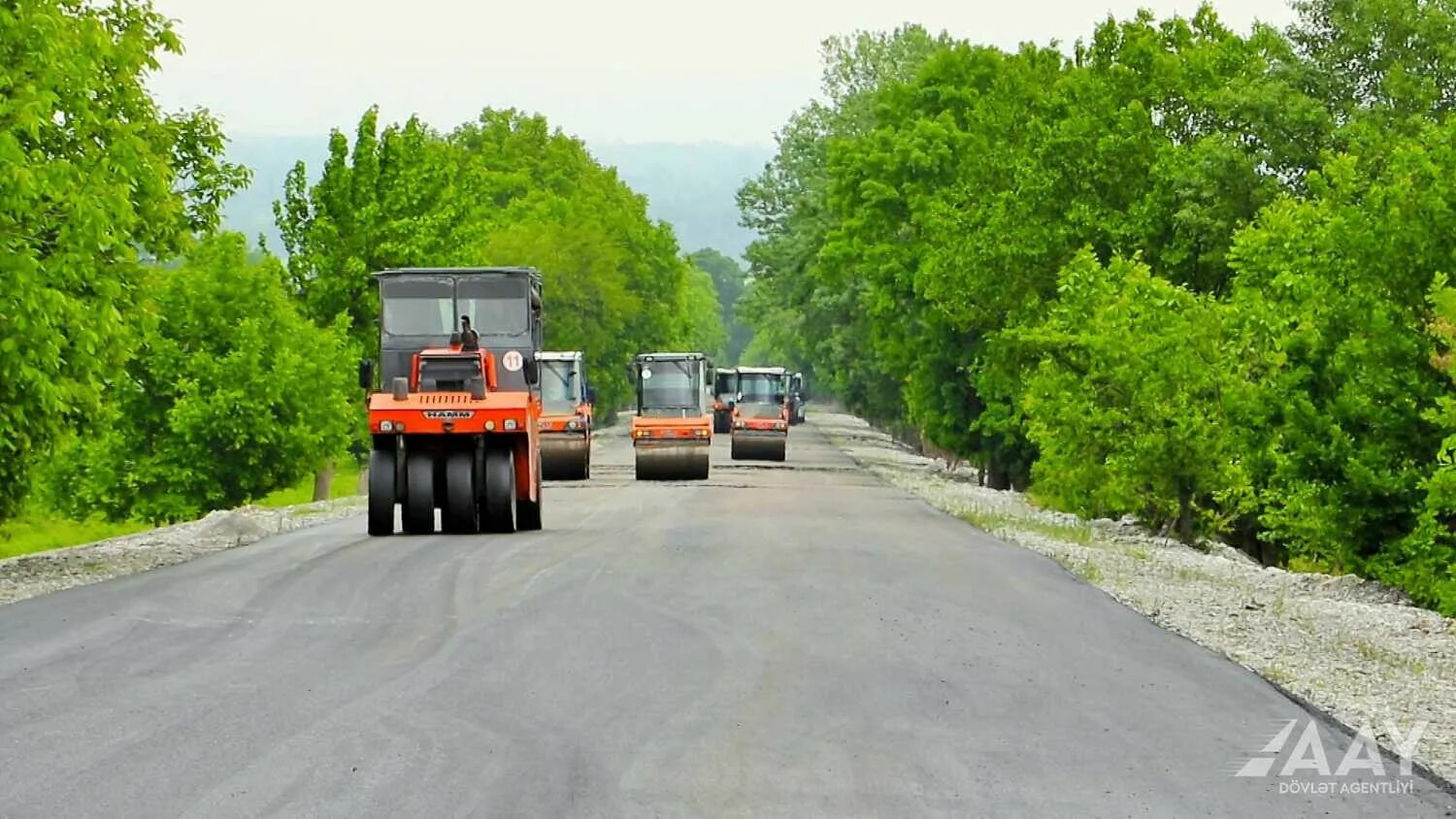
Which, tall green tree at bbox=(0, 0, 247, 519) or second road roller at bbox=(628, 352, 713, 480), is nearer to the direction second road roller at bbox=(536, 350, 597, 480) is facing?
the tall green tree

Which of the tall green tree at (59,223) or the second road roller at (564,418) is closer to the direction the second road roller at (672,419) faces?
the tall green tree

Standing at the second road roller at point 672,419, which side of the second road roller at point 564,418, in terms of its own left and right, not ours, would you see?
left

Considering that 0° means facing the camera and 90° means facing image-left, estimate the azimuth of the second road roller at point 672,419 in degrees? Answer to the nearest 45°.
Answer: approximately 0°

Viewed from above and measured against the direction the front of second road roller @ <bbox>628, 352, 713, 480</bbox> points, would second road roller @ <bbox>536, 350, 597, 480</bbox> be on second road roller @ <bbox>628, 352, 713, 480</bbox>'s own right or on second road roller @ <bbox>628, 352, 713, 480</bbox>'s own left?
on second road roller @ <bbox>628, 352, 713, 480</bbox>'s own right

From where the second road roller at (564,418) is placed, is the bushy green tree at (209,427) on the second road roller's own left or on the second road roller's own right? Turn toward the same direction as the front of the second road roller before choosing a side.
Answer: on the second road roller's own right

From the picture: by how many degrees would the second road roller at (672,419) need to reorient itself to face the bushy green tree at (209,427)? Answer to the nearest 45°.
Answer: approximately 90° to its right

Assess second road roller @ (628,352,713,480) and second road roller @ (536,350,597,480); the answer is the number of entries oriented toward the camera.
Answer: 2
